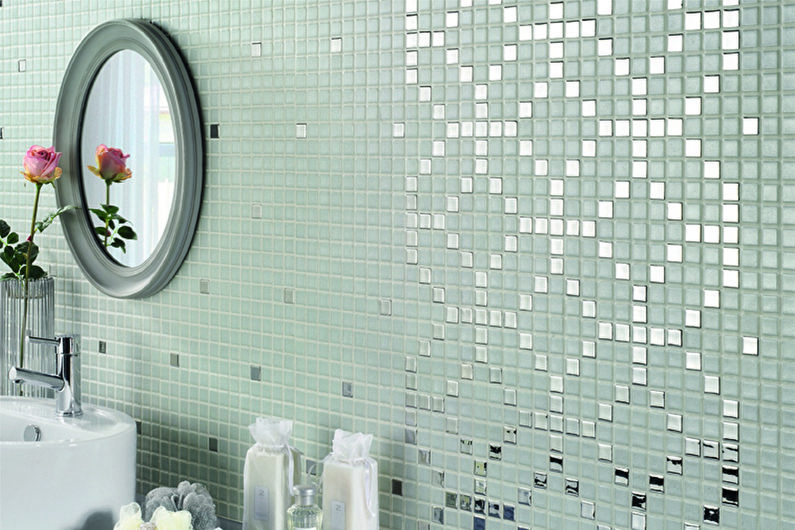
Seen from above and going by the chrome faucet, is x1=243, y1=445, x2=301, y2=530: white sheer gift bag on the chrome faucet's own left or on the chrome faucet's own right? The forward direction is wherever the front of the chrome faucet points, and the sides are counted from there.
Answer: on the chrome faucet's own left

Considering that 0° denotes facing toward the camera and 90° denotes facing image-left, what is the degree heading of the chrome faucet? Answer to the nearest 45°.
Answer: approximately 45°

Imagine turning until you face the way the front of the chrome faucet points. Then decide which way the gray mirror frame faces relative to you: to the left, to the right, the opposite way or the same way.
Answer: the same way

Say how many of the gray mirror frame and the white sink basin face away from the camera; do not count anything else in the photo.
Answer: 0

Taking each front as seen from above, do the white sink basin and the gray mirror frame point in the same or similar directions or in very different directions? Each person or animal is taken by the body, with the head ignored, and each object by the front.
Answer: same or similar directions

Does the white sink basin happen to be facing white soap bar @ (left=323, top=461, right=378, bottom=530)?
no

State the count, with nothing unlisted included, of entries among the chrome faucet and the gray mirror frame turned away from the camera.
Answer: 0

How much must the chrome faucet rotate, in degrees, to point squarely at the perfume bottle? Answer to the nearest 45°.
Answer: approximately 90° to its left

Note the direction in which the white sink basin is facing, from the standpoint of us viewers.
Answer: facing the viewer and to the left of the viewer
